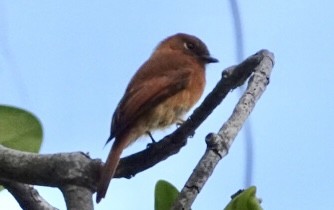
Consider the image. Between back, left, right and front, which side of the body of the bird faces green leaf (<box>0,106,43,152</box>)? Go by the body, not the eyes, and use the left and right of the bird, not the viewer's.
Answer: back

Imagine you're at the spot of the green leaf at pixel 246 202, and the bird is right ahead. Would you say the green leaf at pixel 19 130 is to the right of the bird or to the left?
left

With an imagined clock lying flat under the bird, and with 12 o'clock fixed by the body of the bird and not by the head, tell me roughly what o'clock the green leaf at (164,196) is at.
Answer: The green leaf is roughly at 3 o'clock from the bird.

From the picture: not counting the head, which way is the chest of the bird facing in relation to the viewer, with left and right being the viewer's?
facing to the right of the viewer
